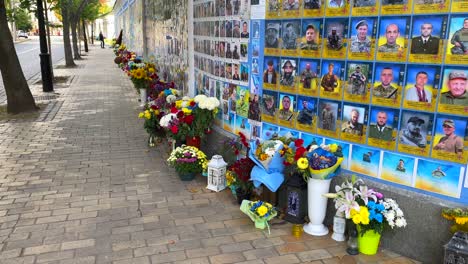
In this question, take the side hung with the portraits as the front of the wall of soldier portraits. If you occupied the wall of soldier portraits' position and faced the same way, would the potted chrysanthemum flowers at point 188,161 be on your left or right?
on your right

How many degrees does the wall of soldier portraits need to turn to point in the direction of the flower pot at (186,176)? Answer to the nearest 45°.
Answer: approximately 90° to its right

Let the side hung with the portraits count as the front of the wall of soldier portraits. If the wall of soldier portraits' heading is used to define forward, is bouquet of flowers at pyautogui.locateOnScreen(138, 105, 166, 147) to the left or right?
on its right

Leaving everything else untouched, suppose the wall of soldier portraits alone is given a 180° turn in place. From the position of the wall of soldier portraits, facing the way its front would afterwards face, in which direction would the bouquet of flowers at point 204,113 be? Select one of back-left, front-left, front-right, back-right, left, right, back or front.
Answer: left

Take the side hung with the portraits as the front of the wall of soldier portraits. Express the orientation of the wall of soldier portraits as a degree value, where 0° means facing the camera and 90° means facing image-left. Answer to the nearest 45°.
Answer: approximately 45°

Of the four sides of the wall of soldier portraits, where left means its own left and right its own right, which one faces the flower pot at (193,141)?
right
